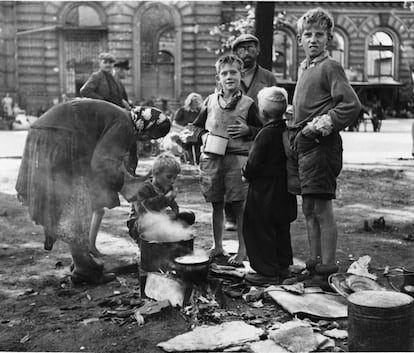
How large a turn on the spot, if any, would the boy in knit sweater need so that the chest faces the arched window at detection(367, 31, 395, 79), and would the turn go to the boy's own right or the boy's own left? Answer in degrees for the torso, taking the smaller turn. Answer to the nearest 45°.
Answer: approximately 135° to the boy's own right

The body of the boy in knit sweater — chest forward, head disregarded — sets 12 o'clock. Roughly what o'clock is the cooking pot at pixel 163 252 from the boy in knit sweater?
The cooking pot is roughly at 1 o'clock from the boy in knit sweater.

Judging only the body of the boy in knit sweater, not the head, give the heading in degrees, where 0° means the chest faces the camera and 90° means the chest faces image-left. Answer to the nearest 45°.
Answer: approximately 45°

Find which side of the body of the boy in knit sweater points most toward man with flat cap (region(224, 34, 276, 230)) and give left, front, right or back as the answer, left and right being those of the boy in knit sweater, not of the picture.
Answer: right

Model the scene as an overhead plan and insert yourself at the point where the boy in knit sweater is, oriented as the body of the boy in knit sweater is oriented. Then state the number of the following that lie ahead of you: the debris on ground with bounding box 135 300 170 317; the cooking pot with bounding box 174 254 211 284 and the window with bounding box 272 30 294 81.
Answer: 2

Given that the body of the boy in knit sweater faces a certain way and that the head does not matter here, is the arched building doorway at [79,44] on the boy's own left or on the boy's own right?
on the boy's own right

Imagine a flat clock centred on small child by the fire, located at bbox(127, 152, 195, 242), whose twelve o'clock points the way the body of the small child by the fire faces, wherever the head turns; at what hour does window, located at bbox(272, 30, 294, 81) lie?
The window is roughly at 8 o'clock from the small child by the fire.

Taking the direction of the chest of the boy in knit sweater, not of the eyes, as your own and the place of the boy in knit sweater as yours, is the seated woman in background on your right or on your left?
on your right
